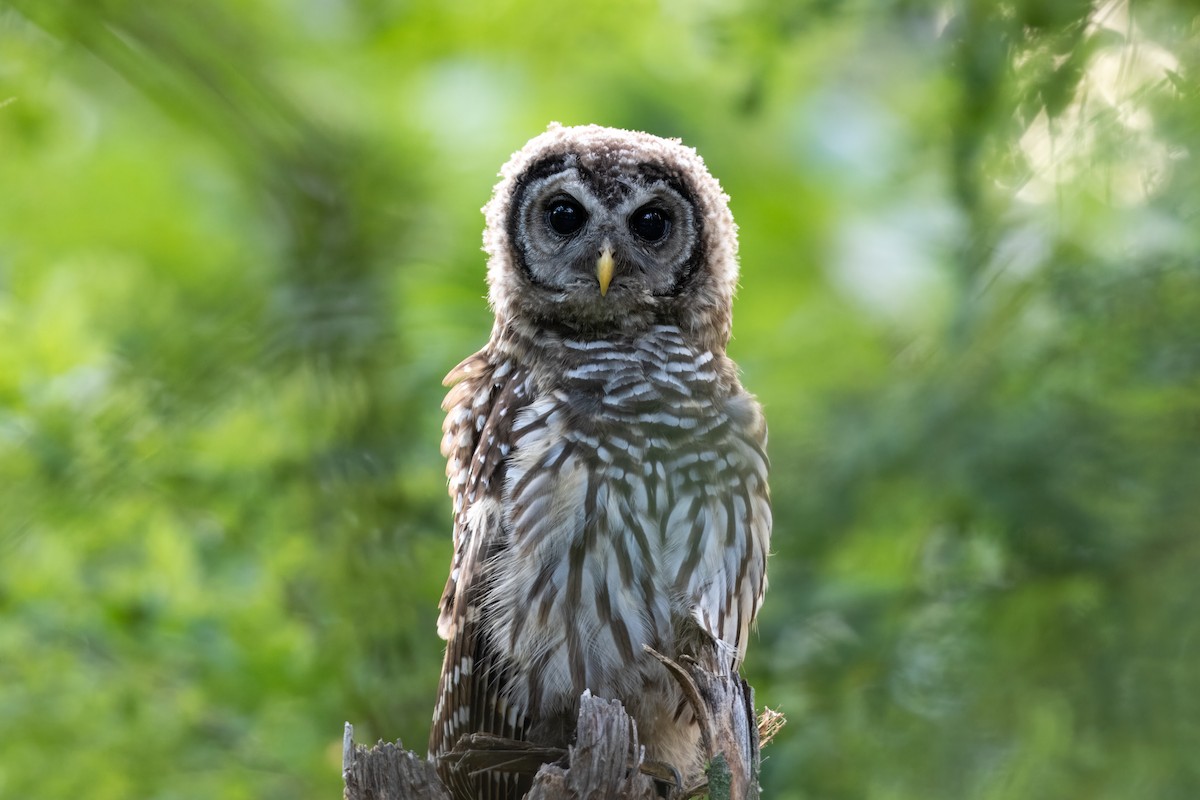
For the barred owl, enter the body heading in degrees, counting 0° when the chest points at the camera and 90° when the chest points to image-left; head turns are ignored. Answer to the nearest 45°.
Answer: approximately 0°
